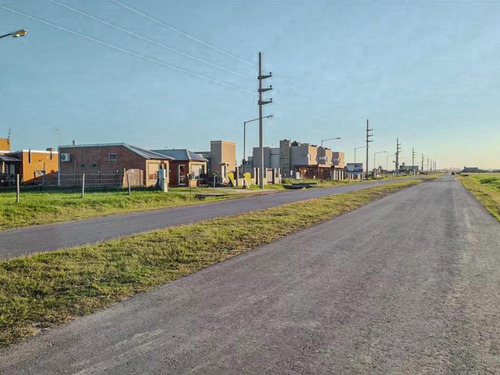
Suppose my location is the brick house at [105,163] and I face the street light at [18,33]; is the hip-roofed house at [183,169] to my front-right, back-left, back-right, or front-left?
back-left

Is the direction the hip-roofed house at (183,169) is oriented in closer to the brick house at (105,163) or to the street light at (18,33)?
the street light

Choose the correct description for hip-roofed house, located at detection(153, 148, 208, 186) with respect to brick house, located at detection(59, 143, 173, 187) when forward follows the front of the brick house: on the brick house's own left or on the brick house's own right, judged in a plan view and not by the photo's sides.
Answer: on the brick house's own left

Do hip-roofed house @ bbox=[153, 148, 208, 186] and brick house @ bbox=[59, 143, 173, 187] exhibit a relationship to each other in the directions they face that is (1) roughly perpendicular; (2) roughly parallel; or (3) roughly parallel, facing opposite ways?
roughly parallel

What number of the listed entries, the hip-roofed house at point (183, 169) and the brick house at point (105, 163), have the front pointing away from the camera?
0

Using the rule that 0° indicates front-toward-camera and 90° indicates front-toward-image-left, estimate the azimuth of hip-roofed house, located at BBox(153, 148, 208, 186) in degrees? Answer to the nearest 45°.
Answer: approximately 315°

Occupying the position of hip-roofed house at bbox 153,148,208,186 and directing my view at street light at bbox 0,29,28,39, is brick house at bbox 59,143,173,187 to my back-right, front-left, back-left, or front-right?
front-right

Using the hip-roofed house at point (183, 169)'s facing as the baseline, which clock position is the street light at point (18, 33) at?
The street light is roughly at 2 o'clock from the hip-roofed house.

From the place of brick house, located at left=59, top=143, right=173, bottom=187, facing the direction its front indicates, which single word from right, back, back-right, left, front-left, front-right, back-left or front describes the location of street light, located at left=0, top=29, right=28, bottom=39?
front-right

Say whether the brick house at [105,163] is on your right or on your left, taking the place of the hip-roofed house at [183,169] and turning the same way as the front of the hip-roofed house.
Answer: on your right

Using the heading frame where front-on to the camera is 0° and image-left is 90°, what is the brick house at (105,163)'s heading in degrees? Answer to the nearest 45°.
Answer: approximately 315°
